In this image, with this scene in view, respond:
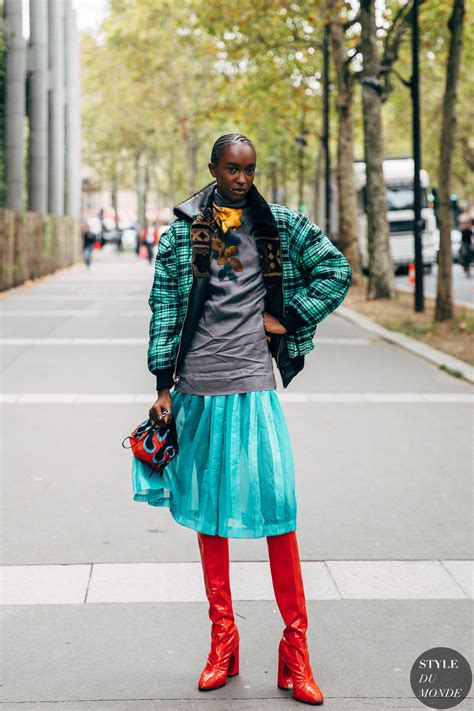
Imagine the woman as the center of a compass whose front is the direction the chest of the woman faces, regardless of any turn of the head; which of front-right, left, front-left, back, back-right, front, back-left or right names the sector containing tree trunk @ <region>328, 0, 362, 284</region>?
back

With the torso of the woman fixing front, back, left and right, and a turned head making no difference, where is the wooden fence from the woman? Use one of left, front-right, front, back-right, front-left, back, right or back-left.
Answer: back

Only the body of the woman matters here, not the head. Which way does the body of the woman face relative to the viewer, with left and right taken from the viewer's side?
facing the viewer

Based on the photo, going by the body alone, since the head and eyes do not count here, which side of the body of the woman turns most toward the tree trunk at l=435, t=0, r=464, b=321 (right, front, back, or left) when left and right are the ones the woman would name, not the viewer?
back

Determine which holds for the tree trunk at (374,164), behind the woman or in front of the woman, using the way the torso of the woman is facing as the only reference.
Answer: behind

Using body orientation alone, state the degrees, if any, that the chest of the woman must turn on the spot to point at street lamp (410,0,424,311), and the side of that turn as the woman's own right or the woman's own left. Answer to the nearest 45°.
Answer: approximately 180°

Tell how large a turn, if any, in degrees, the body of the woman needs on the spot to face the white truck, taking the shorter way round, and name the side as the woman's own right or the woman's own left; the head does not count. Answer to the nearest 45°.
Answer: approximately 180°
